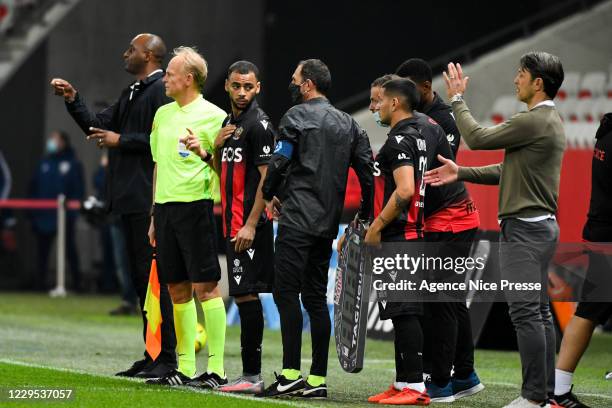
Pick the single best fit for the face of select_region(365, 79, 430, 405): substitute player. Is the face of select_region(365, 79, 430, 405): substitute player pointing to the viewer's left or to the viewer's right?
to the viewer's left

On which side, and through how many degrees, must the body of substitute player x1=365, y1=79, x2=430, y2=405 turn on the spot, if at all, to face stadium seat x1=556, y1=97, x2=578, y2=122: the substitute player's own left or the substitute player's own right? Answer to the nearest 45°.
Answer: approximately 90° to the substitute player's own right

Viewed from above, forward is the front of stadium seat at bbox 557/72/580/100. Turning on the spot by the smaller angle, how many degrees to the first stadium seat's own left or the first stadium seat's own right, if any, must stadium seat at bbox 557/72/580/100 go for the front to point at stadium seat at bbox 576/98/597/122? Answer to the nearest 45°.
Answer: approximately 45° to the first stadium seat's own left

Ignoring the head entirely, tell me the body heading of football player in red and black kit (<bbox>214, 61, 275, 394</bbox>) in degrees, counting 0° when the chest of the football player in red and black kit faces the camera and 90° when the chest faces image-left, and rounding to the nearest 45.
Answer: approximately 45°

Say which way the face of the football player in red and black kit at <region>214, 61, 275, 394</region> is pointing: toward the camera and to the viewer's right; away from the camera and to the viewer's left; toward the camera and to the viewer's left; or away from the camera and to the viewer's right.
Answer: toward the camera and to the viewer's left

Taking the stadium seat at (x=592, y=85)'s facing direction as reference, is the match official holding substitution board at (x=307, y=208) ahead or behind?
ahead

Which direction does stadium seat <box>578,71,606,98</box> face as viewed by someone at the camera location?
facing the viewer and to the left of the viewer
